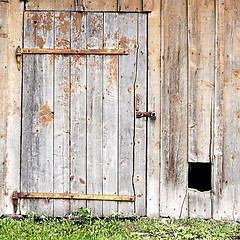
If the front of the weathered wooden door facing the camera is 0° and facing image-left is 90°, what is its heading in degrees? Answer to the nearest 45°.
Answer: approximately 0°
